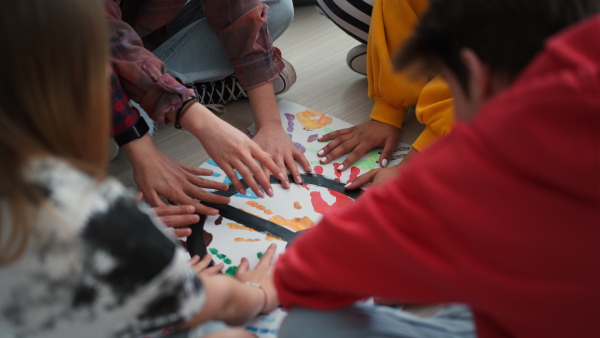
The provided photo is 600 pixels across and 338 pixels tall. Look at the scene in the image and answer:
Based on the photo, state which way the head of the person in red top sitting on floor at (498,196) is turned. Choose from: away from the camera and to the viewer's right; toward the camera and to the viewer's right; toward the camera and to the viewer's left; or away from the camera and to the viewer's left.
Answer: away from the camera and to the viewer's left

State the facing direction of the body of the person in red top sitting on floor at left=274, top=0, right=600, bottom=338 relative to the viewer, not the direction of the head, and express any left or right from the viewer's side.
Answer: facing away from the viewer and to the left of the viewer
